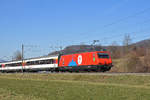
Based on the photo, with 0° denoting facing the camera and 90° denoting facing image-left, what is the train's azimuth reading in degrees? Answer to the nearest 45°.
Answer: approximately 315°
